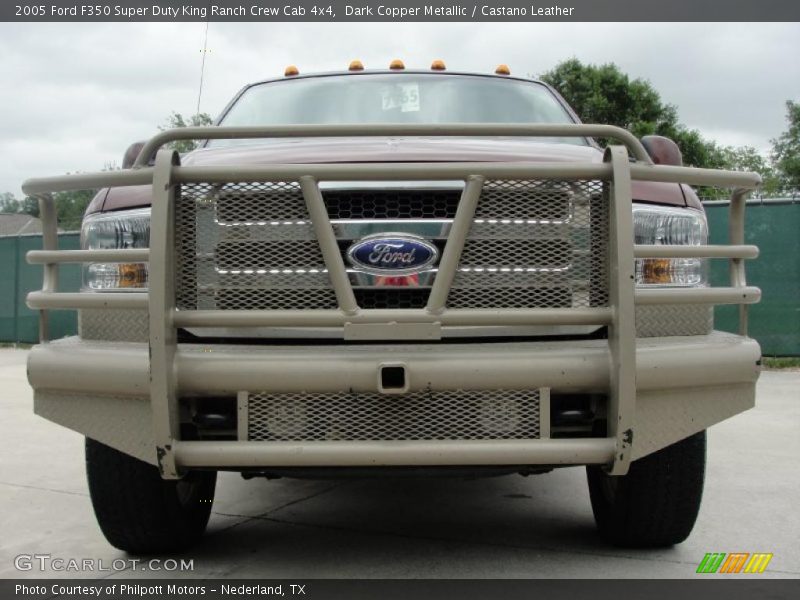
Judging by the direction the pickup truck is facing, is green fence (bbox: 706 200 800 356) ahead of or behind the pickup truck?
behind

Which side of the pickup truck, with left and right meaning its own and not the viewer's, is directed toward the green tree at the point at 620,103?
back

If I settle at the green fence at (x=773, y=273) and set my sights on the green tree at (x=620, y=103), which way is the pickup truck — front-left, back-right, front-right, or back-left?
back-left

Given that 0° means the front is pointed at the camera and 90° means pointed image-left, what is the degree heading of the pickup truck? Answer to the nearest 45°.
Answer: approximately 0°

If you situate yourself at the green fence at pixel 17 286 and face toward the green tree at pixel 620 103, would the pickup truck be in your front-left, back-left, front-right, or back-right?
back-right

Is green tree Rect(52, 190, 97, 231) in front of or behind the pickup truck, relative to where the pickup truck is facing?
behind

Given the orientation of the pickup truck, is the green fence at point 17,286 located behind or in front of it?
behind
